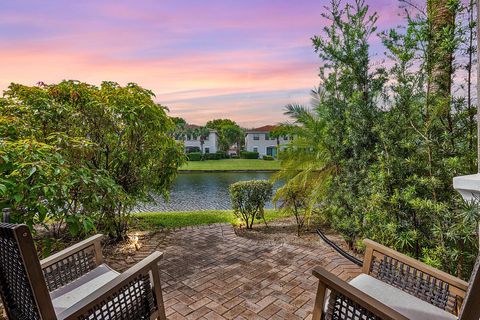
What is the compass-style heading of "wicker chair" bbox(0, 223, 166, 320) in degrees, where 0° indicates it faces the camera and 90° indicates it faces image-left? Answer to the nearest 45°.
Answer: approximately 225°

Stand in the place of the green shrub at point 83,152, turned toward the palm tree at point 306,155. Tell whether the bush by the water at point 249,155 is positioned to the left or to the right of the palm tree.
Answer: left

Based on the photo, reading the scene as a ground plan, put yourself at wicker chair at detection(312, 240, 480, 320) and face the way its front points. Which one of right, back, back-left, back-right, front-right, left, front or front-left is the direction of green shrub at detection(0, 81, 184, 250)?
front-left

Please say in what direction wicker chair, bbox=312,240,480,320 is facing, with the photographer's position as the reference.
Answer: facing away from the viewer and to the left of the viewer

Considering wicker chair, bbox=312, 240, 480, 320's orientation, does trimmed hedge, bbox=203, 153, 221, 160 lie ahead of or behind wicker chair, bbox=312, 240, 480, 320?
ahead

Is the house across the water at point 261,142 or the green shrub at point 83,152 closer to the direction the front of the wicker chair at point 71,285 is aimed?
the house across the water

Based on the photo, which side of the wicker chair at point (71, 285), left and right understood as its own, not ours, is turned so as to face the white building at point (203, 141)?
front

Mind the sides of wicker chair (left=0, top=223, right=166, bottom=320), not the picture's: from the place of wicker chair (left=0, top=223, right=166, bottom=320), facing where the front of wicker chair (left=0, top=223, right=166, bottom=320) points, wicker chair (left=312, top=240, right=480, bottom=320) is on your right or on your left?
on your right

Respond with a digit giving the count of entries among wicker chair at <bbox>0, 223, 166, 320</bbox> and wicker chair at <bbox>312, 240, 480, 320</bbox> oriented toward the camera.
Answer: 0

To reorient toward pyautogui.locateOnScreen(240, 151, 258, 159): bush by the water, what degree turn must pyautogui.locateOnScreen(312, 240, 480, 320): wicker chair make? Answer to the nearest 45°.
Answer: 0° — it already faces it

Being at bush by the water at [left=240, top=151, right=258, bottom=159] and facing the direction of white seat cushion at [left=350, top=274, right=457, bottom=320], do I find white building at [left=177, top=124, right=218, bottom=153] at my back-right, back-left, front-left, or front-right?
back-right

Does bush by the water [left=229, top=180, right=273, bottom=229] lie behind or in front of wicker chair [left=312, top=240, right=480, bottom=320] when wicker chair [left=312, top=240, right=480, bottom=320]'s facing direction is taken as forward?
in front

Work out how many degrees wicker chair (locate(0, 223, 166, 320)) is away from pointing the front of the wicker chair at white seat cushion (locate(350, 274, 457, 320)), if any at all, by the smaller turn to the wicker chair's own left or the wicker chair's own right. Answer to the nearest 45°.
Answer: approximately 90° to the wicker chair's own right

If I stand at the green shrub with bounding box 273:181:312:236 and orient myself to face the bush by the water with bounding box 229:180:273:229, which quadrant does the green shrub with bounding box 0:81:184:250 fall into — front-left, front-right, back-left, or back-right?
front-left

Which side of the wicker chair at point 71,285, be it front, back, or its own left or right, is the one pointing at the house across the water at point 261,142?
front

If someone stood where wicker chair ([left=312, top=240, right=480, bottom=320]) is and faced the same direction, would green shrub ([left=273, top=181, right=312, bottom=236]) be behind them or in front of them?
in front
